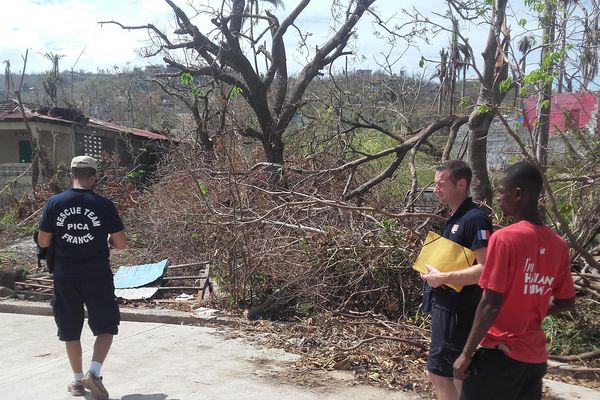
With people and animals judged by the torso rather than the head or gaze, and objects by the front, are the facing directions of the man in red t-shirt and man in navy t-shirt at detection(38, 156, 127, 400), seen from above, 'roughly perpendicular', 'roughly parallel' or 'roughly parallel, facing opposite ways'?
roughly parallel

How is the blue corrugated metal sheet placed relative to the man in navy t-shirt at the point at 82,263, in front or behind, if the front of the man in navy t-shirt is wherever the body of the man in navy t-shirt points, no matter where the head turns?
in front

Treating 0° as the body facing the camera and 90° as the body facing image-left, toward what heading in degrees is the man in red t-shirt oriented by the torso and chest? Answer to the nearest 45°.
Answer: approximately 135°

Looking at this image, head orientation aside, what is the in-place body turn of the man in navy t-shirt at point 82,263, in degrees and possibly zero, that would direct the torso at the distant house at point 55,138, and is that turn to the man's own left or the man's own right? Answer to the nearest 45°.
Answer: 0° — they already face it

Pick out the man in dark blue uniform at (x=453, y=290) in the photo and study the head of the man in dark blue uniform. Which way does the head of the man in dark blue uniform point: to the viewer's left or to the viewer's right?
to the viewer's left

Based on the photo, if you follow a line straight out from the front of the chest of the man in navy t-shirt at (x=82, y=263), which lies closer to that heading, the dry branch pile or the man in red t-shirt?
the dry branch pile

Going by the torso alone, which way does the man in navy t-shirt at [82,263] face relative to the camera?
away from the camera

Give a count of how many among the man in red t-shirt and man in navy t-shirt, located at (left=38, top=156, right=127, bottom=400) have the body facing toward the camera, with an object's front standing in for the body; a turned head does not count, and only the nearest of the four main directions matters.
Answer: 0

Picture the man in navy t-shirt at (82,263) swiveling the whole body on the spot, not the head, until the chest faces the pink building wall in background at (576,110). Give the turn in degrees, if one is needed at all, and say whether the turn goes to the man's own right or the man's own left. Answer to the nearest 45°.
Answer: approximately 90° to the man's own right

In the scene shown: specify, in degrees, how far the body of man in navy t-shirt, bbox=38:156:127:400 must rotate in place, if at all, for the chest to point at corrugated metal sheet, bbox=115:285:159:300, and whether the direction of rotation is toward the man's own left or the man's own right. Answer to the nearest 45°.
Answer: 0° — they already face it

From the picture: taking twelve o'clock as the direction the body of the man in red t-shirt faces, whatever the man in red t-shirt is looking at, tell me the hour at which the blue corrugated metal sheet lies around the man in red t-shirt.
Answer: The blue corrugated metal sheet is roughly at 12 o'clock from the man in red t-shirt.

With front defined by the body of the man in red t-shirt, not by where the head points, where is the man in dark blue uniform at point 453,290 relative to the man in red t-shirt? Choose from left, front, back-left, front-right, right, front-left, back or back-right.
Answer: front

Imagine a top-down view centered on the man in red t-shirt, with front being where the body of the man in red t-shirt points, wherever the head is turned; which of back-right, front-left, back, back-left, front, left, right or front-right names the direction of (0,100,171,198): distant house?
front
